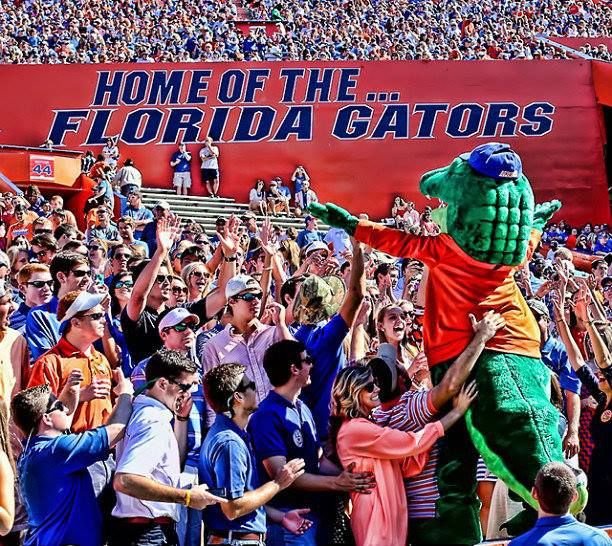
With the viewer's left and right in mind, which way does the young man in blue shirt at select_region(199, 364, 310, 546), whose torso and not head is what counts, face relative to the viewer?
facing to the right of the viewer

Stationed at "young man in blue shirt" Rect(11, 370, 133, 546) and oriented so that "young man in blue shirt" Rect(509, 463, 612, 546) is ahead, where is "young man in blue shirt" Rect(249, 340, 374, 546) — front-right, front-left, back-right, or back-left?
front-left

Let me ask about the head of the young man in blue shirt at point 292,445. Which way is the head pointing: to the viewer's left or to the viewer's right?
to the viewer's right

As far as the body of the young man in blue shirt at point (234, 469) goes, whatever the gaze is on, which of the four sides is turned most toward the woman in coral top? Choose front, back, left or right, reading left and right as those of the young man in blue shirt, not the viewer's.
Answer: front

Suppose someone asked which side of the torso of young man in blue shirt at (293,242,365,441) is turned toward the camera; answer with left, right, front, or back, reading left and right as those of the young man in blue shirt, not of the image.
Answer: back

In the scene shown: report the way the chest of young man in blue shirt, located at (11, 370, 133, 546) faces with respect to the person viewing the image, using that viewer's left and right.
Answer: facing away from the viewer and to the right of the viewer

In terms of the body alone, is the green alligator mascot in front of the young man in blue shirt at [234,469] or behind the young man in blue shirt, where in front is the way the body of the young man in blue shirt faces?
in front

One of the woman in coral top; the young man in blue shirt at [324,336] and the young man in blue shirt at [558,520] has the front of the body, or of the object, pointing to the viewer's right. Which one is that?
the woman in coral top

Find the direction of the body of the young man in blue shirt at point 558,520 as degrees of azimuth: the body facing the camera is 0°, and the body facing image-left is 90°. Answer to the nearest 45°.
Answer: approximately 180°

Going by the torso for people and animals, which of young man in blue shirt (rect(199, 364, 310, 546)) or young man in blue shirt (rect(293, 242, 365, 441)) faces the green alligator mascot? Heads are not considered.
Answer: young man in blue shirt (rect(199, 364, 310, 546))

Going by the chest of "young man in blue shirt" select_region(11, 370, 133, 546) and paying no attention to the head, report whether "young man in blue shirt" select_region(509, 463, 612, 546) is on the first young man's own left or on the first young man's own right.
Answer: on the first young man's own right

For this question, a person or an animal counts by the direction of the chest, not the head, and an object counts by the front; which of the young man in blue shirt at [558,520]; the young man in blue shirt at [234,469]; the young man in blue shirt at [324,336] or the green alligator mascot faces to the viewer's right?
the young man in blue shirt at [234,469]

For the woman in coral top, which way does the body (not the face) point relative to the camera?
to the viewer's right
